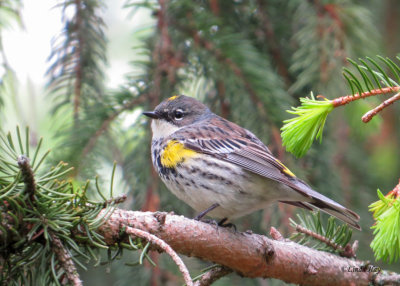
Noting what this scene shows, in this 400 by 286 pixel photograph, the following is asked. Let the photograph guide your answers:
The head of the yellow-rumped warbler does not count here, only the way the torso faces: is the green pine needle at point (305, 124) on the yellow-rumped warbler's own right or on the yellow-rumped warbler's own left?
on the yellow-rumped warbler's own left

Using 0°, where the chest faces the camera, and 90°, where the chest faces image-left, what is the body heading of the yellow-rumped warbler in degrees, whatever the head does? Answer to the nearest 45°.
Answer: approximately 90°

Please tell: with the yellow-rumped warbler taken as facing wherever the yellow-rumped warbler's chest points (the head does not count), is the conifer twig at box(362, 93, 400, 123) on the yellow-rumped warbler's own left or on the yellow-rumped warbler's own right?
on the yellow-rumped warbler's own left
